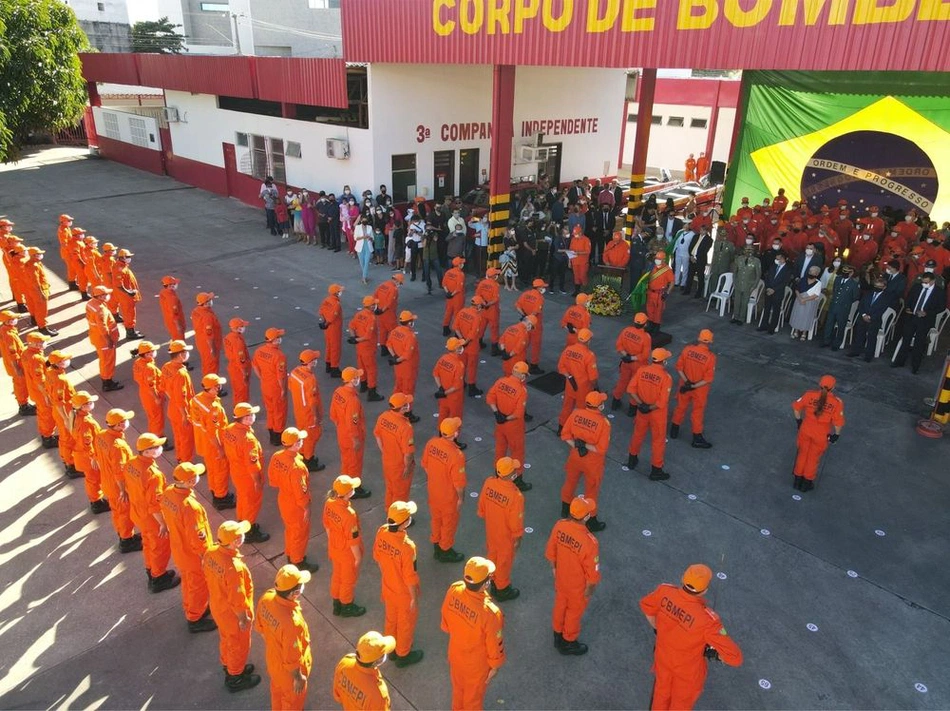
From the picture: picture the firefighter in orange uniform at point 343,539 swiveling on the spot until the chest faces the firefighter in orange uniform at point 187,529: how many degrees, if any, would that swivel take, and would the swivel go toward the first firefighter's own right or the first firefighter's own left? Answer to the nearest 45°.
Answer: approximately 135° to the first firefighter's own left

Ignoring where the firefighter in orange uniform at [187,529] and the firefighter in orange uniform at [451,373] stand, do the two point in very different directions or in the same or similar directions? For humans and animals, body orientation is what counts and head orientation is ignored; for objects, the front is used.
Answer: same or similar directions

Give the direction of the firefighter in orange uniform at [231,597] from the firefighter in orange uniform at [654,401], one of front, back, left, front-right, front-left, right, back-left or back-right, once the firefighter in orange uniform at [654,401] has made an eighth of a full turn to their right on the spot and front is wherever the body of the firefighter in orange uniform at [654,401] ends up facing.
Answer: back-right

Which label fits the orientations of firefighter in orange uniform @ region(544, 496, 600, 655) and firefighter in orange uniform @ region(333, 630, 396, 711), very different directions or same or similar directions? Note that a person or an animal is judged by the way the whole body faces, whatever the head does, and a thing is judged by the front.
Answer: same or similar directions

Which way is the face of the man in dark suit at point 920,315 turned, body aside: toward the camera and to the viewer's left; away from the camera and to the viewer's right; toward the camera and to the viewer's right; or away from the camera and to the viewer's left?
toward the camera and to the viewer's left

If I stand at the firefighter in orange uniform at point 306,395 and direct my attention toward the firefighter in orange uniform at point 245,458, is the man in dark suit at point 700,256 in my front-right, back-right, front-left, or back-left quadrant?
back-left

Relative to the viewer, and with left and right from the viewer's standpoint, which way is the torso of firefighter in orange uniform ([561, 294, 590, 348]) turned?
facing away from the viewer and to the right of the viewer

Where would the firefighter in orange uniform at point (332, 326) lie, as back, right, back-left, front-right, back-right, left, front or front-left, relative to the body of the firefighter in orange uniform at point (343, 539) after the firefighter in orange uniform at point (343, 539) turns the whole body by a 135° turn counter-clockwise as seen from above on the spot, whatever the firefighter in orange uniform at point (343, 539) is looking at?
right

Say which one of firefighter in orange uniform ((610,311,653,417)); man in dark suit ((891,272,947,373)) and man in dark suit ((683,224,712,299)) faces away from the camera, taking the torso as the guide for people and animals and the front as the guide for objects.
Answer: the firefighter in orange uniform

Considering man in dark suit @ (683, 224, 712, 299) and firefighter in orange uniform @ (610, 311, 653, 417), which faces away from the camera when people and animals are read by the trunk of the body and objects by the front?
the firefighter in orange uniform

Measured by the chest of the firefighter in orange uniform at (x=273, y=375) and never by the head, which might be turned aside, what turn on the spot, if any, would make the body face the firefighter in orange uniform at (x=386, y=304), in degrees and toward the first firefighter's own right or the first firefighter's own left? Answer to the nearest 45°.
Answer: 0° — they already face them

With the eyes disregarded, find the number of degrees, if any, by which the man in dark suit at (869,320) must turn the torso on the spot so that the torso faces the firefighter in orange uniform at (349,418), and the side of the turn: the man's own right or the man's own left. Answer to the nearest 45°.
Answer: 0° — they already face them

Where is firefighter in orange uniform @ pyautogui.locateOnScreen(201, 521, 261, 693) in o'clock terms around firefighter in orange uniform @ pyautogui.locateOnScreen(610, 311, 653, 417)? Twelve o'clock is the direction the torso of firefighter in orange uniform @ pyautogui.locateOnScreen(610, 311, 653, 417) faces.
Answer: firefighter in orange uniform @ pyautogui.locateOnScreen(201, 521, 261, 693) is roughly at 7 o'clock from firefighter in orange uniform @ pyautogui.locateOnScreen(610, 311, 653, 417).

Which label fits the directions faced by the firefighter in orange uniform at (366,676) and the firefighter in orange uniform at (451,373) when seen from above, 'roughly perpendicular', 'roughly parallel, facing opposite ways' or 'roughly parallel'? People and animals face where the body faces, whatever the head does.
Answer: roughly parallel

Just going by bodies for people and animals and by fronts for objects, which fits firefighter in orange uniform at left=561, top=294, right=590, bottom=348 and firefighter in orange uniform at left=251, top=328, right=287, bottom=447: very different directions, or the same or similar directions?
same or similar directions

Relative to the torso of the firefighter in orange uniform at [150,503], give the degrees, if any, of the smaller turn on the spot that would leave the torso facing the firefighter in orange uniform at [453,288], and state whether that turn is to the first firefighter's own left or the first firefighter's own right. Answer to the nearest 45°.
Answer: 0° — they already face them

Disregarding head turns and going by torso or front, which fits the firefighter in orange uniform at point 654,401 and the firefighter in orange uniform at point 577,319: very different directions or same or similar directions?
same or similar directions

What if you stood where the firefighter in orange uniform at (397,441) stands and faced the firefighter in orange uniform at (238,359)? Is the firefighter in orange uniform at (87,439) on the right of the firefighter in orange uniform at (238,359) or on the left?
left

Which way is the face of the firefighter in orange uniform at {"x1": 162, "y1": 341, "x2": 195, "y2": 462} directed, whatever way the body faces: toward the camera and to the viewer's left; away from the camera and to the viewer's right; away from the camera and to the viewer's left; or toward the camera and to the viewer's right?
away from the camera and to the viewer's right

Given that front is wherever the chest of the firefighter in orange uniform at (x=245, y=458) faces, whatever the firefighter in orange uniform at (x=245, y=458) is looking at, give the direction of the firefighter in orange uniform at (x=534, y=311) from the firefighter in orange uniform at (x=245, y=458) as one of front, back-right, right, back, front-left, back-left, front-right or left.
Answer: front

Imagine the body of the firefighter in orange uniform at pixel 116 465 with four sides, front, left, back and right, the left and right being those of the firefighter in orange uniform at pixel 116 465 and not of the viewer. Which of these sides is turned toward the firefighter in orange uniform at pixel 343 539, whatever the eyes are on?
right
